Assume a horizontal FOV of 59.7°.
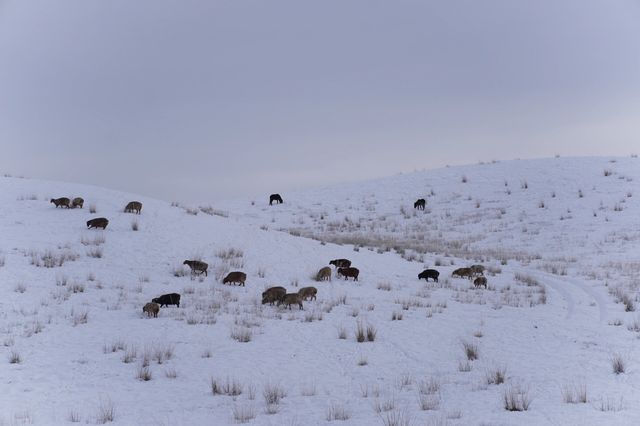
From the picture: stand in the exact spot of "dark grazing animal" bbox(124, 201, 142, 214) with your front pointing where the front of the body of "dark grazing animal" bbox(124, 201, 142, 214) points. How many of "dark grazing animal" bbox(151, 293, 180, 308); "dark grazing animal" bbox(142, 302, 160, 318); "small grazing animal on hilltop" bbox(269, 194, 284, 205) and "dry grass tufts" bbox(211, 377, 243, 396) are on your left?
3

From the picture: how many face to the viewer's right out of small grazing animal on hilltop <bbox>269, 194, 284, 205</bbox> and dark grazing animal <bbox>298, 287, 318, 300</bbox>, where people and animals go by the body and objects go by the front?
1

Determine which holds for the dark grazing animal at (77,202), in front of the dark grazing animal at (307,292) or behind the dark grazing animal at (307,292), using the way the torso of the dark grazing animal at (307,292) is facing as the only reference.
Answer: in front

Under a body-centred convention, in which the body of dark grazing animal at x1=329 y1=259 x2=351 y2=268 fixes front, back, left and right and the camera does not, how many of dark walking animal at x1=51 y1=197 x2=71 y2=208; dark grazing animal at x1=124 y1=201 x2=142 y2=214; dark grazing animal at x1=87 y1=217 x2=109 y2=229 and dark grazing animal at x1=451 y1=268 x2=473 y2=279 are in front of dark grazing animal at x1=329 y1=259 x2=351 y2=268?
3

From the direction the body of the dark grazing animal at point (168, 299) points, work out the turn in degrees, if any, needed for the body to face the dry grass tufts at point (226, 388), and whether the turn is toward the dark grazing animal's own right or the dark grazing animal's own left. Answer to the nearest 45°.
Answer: approximately 90° to the dark grazing animal's own left

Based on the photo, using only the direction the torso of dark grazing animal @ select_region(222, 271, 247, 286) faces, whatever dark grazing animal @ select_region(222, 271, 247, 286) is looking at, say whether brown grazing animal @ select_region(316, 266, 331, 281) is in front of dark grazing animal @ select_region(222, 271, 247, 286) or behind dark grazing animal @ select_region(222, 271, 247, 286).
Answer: behind

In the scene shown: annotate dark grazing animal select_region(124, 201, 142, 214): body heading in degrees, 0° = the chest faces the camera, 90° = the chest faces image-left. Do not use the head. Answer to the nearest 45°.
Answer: approximately 90°

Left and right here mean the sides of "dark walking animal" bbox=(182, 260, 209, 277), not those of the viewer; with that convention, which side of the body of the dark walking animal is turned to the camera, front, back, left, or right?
left

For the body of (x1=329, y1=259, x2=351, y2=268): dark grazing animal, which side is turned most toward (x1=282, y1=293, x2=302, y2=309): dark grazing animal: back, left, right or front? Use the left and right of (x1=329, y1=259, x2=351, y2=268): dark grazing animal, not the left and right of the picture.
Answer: left

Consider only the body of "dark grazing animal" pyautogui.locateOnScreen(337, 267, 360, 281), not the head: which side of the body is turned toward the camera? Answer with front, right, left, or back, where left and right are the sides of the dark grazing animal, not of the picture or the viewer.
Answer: left

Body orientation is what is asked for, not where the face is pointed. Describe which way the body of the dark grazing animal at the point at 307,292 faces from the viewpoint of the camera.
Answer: to the viewer's left
